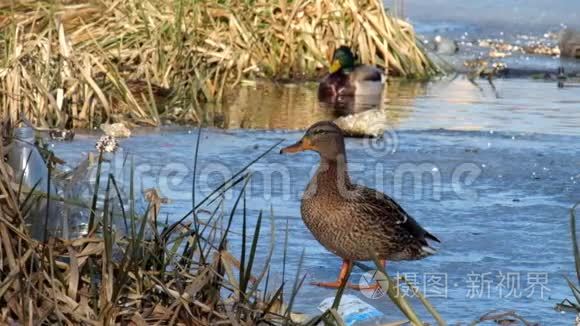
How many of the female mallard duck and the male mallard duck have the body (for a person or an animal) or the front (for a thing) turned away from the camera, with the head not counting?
0

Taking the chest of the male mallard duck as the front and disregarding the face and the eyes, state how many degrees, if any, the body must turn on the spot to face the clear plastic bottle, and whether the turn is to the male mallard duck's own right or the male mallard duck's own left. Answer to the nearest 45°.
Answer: approximately 45° to the male mallard duck's own left

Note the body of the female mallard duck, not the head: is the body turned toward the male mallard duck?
no

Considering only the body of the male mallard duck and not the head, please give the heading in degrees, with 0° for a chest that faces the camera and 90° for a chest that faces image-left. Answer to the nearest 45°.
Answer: approximately 45°

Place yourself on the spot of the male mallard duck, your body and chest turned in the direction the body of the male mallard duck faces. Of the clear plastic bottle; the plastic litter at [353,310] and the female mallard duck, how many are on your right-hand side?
0

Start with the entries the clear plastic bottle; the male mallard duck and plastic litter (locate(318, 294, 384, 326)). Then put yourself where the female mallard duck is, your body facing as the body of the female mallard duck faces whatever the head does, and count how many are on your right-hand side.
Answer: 1

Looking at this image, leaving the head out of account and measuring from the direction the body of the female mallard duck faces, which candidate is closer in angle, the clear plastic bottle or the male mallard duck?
the clear plastic bottle

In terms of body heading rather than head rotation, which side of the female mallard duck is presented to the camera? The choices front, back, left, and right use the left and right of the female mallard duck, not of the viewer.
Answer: left

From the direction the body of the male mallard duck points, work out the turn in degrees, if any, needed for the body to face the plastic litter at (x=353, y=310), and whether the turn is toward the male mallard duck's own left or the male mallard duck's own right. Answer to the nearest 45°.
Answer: approximately 45° to the male mallard duck's own left

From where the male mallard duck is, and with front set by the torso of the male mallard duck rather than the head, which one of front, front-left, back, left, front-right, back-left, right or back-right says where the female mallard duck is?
front-left

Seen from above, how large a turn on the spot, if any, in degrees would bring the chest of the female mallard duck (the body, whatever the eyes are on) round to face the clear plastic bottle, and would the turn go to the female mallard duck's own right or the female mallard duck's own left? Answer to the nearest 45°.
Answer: approximately 45° to the female mallard duck's own left

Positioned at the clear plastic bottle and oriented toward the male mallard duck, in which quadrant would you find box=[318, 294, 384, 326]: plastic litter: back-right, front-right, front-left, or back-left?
front-right

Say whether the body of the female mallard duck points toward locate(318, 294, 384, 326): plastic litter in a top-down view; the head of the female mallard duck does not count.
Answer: no
